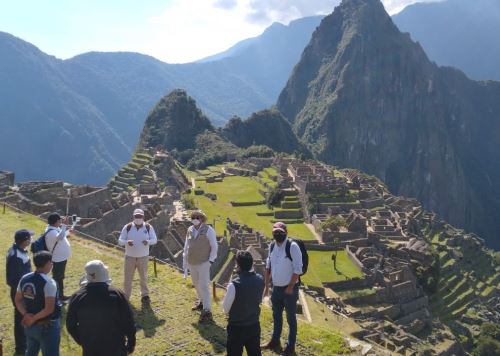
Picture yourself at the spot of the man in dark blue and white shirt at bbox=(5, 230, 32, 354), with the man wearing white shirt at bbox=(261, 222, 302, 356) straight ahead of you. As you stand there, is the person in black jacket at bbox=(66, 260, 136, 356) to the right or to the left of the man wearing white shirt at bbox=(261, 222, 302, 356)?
right

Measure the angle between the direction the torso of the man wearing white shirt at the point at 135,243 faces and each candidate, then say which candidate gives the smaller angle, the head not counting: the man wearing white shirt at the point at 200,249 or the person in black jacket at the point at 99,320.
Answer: the person in black jacket

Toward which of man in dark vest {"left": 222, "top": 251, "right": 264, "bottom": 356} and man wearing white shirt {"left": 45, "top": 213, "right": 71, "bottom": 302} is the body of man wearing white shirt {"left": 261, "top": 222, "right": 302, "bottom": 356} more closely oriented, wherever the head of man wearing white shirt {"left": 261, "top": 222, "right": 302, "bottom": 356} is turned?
the man in dark vest

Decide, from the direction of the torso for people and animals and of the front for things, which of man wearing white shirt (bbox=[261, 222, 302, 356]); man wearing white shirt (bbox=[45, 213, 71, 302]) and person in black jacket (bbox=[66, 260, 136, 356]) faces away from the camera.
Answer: the person in black jacket

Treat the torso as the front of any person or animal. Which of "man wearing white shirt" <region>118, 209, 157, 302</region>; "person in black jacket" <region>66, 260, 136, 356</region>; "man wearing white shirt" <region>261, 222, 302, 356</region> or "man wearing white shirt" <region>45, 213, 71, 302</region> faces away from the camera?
the person in black jacket

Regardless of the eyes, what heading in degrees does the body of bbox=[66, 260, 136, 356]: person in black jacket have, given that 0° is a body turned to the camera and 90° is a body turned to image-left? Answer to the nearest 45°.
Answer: approximately 180°

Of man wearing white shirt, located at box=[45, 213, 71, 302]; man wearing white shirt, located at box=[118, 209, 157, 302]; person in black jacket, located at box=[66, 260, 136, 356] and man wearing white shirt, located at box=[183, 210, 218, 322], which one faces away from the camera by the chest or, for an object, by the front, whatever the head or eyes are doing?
the person in black jacket

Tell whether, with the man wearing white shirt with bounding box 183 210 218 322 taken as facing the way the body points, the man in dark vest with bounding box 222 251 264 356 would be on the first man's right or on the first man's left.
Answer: on the first man's left
